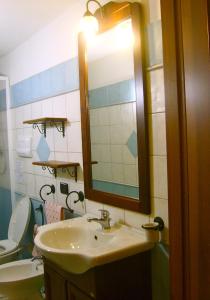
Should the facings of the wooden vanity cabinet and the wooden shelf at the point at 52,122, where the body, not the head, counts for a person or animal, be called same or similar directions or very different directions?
same or similar directions

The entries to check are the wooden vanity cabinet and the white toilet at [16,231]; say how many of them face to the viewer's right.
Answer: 0

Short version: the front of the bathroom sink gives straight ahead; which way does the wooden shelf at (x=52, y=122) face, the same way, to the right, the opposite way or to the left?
the same way

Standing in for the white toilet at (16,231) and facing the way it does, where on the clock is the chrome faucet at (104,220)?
The chrome faucet is roughly at 10 o'clock from the white toilet.

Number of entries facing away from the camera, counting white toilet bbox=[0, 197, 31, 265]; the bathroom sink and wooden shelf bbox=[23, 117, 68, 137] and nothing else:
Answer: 0

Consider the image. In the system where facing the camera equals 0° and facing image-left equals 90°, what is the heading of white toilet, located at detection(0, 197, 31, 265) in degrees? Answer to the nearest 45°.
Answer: approximately 45°

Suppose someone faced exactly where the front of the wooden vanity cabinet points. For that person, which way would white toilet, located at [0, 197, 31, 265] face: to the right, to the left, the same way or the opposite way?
the same way

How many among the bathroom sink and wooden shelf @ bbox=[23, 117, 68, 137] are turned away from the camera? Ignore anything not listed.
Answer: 0

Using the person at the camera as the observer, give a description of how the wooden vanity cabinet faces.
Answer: facing the viewer and to the left of the viewer
